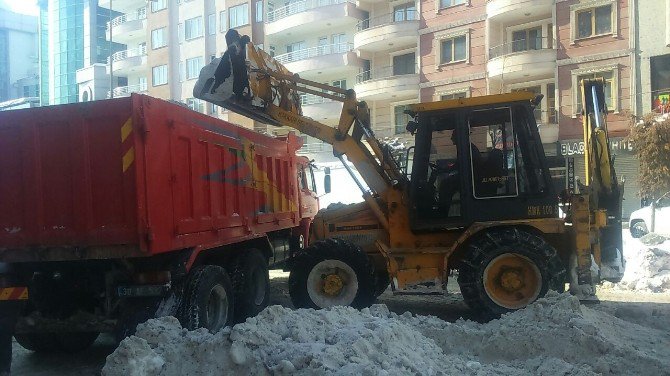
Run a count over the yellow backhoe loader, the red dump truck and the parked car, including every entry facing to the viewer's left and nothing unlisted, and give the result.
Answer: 2

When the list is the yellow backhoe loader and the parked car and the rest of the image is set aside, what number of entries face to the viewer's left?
2

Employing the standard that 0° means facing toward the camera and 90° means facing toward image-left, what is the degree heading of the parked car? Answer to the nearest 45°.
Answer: approximately 90°

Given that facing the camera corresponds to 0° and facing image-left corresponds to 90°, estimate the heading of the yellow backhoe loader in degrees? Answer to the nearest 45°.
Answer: approximately 90°

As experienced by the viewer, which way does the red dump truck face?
facing away from the viewer and to the right of the viewer

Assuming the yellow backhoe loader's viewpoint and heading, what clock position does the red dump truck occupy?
The red dump truck is roughly at 11 o'clock from the yellow backhoe loader.

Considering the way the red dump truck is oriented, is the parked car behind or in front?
in front

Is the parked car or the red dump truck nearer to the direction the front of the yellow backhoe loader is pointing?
the red dump truck

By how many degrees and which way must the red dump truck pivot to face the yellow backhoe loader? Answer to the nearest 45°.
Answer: approximately 45° to its right
